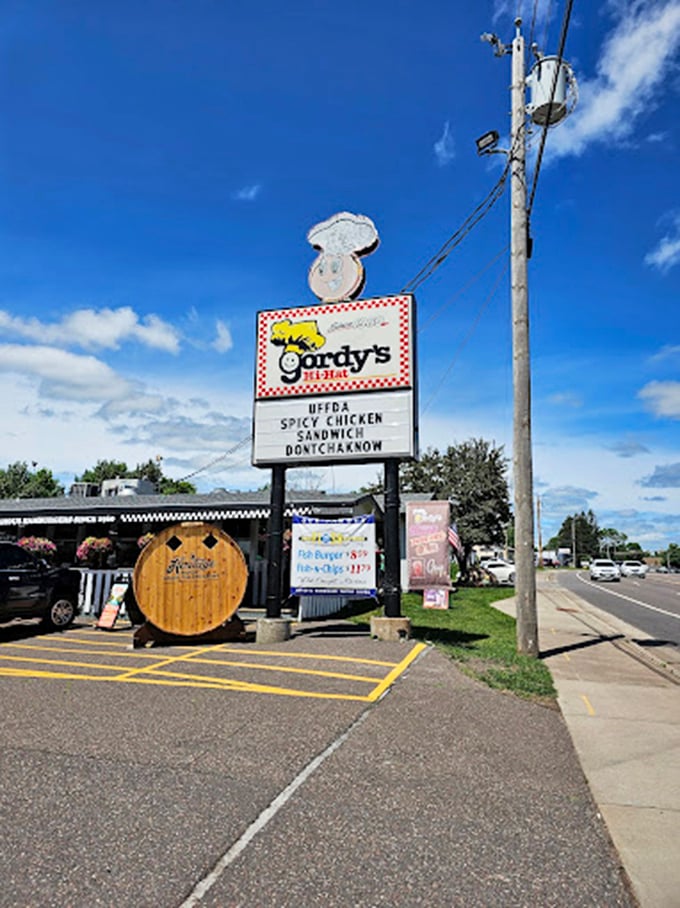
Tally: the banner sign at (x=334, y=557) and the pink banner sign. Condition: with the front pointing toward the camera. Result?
2

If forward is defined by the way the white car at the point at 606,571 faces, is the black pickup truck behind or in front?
in front

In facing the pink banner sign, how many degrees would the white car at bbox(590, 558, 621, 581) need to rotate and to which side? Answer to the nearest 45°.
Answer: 0° — it already faces it

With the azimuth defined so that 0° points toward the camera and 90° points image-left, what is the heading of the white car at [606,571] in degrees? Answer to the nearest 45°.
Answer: approximately 0°

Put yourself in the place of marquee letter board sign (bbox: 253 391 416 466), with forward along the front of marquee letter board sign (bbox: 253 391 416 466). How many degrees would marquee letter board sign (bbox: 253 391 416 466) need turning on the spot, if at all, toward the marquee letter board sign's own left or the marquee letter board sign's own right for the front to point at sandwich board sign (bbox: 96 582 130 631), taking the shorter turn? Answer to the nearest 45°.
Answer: approximately 135° to the marquee letter board sign's own right

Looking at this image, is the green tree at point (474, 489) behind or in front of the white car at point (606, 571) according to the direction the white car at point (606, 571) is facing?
in front
